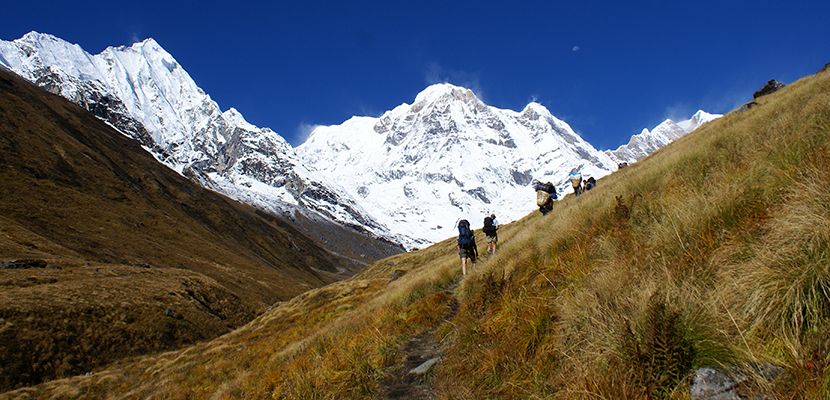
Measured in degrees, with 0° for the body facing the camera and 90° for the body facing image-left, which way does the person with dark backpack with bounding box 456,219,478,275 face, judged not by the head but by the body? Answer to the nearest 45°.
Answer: approximately 180°

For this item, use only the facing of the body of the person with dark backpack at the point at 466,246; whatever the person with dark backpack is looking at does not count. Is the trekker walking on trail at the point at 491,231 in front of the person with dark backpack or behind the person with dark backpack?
in front

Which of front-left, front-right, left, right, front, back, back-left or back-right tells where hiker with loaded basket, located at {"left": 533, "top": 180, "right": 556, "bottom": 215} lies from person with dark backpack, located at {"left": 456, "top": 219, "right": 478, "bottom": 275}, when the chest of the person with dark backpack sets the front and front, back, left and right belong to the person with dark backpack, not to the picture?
front-right
